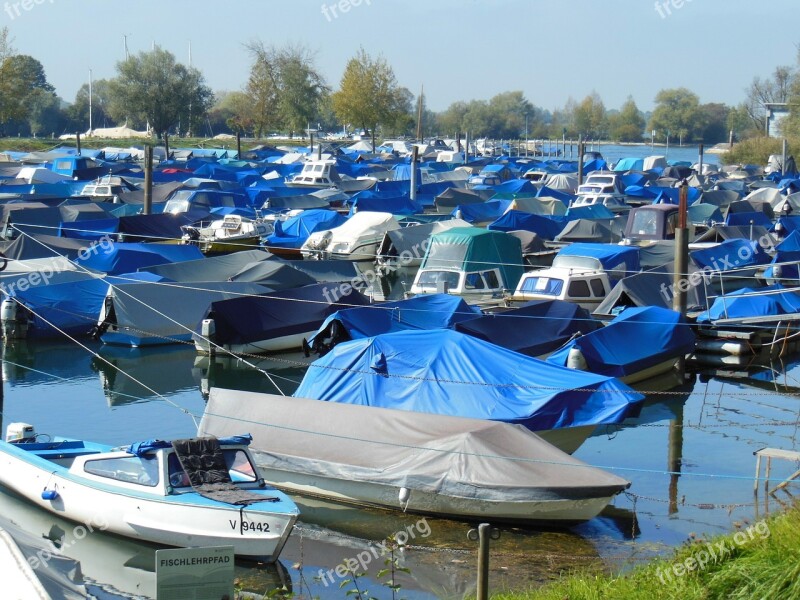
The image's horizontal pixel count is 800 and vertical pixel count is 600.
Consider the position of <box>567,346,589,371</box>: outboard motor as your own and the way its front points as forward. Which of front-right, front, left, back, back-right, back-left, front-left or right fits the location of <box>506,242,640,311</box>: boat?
front-left

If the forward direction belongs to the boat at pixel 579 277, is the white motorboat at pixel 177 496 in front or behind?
in front

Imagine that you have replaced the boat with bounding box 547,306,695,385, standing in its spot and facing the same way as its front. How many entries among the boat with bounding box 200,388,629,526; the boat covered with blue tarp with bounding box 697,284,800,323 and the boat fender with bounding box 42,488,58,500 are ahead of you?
1

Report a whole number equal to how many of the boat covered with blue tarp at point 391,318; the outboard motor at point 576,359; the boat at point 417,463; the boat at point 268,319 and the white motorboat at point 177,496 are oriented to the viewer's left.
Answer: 0

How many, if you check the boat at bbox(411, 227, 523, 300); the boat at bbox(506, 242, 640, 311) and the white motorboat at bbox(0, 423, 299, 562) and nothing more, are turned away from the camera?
0

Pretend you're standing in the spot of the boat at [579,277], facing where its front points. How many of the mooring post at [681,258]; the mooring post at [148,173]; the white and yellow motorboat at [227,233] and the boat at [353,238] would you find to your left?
1

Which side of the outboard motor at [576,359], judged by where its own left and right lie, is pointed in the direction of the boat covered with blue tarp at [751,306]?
front

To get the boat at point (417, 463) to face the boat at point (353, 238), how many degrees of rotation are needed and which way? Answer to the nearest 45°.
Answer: approximately 135° to its left

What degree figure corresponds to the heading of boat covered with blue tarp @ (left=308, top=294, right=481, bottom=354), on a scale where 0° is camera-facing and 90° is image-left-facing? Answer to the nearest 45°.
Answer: approximately 225°

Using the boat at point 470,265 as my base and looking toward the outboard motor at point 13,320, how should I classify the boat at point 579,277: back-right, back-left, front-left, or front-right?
back-left

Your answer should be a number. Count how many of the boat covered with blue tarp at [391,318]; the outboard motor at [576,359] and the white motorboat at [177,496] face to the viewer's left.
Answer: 0

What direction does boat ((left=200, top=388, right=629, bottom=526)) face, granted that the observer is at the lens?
facing the viewer and to the right of the viewer

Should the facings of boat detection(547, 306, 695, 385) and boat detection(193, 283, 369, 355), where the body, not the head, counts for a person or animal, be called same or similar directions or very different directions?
same or similar directions

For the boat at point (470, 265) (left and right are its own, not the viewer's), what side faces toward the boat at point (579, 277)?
left

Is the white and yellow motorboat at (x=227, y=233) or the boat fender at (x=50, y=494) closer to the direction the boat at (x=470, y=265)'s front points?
the boat fender
